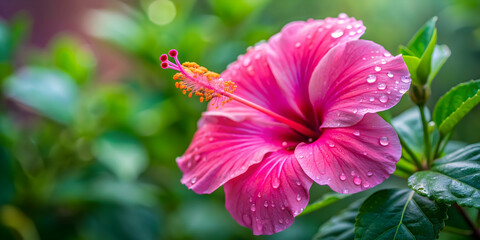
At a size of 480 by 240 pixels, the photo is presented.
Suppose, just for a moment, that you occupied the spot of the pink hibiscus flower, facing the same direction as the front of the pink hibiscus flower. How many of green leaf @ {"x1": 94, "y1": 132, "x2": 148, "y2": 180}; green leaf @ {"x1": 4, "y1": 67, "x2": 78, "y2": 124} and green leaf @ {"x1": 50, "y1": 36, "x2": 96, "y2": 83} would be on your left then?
0

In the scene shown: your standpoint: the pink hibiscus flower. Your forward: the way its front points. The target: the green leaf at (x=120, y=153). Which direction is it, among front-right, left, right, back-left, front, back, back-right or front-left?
right

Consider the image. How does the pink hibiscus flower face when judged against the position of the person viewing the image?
facing the viewer and to the left of the viewer

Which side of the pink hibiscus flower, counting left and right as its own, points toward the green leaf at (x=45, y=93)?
right

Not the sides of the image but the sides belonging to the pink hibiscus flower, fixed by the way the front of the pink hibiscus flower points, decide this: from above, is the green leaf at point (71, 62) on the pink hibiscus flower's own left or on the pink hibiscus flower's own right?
on the pink hibiscus flower's own right
